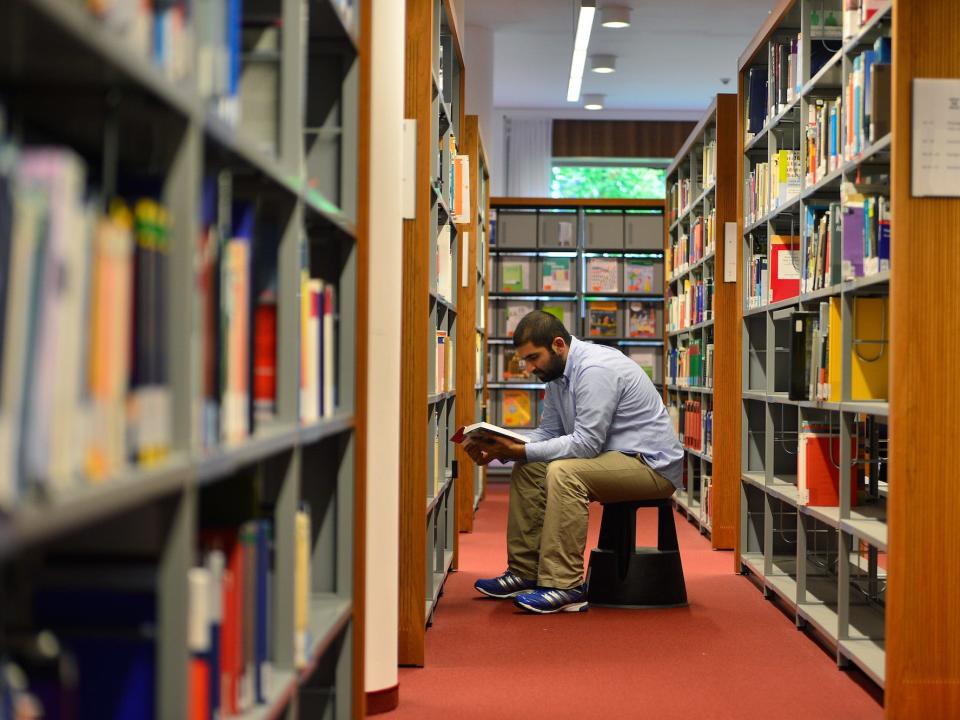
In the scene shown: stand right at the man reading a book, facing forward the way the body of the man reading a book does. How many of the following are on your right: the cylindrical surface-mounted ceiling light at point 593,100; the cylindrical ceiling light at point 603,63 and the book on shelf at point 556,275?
3

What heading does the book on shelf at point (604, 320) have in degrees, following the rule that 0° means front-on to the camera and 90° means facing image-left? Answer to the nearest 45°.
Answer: approximately 0°

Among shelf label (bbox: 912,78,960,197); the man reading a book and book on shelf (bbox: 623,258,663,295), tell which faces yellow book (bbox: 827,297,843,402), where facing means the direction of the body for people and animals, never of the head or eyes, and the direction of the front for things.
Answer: the book on shelf

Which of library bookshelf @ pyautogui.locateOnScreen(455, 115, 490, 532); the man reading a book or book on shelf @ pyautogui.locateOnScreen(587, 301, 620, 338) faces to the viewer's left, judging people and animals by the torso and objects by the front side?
the man reading a book

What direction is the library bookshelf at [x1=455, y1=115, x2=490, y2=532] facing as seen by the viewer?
to the viewer's right

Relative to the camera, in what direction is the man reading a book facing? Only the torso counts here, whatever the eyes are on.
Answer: to the viewer's left

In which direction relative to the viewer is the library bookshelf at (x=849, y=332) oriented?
to the viewer's left
